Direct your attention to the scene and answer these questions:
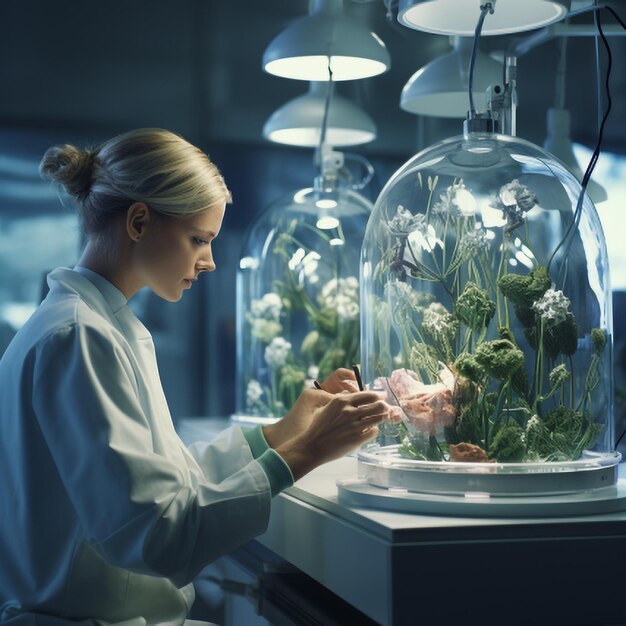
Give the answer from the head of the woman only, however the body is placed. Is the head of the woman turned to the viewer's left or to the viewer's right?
to the viewer's right

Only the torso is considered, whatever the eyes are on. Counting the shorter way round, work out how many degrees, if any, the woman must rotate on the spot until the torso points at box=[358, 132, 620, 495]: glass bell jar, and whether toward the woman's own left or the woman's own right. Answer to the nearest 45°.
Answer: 0° — they already face it

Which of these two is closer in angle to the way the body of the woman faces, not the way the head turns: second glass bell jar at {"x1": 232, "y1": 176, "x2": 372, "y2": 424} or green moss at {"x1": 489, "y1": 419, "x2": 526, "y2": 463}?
the green moss

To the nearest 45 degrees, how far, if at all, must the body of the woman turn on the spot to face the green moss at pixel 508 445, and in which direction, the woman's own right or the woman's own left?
0° — they already face it

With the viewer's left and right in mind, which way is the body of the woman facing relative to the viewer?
facing to the right of the viewer
